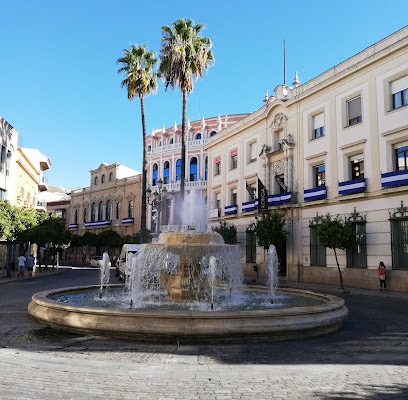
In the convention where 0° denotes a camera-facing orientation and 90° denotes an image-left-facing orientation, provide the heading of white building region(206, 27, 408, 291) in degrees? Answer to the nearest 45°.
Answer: approximately 45°

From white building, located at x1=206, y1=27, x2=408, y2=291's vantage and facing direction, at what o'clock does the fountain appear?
The fountain is roughly at 11 o'clock from the white building.

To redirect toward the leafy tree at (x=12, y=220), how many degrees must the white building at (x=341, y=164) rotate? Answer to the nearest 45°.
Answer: approximately 45° to its right
